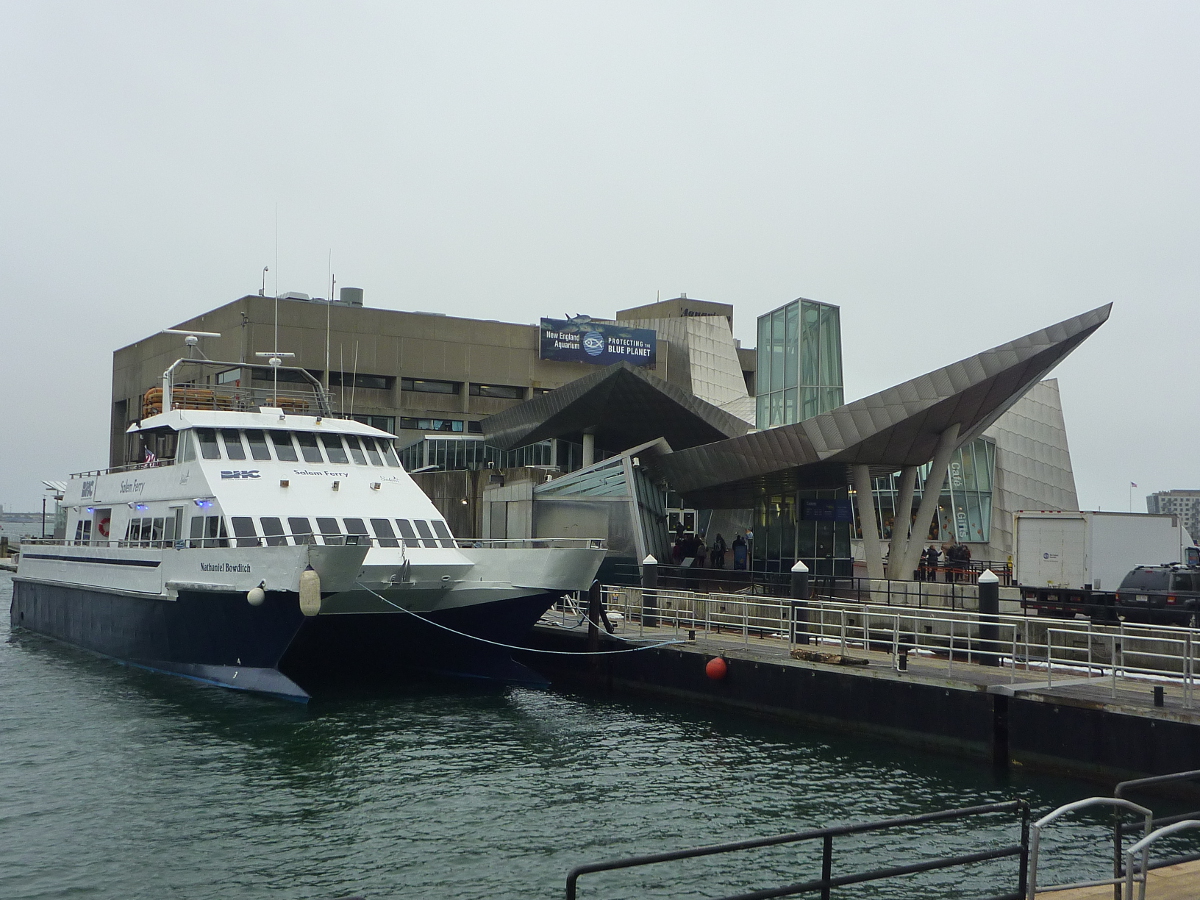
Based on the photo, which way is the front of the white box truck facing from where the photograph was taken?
facing away from the viewer and to the right of the viewer

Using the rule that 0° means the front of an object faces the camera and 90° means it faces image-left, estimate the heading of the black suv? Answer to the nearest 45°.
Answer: approximately 225°

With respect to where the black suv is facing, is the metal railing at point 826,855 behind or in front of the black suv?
behind

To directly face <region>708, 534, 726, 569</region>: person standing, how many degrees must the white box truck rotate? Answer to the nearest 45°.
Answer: approximately 135° to its left

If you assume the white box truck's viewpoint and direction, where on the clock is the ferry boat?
The ferry boat is roughly at 6 o'clock from the white box truck.

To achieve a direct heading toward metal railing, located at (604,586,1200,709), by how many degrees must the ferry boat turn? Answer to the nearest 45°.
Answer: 0° — it already faces it

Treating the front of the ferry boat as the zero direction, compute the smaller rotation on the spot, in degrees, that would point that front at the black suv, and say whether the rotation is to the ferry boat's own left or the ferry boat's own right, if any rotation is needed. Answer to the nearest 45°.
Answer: approximately 45° to the ferry boat's own left

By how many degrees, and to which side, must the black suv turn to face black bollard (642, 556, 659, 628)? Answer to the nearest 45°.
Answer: approximately 135° to its left
